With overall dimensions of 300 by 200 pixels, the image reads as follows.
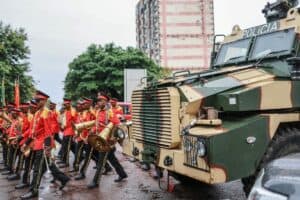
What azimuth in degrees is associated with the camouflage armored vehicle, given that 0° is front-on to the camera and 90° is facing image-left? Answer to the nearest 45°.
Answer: approximately 45°

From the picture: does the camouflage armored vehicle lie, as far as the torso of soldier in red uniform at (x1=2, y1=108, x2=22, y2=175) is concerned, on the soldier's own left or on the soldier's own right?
on the soldier's own left

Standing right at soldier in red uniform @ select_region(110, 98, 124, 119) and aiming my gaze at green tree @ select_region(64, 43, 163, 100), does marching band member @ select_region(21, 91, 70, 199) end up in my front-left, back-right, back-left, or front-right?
back-left
